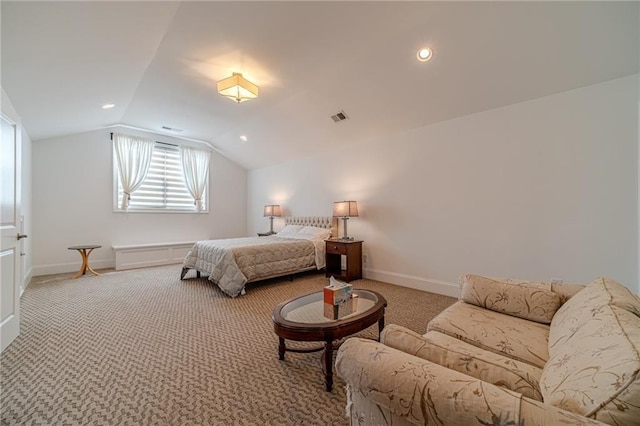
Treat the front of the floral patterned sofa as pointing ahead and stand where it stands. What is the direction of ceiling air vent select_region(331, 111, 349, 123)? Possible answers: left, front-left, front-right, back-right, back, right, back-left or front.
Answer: front-right

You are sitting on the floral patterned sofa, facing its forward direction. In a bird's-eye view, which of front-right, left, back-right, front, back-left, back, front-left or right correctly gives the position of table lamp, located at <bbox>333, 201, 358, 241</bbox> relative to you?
front-right

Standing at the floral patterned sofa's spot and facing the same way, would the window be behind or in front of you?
in front

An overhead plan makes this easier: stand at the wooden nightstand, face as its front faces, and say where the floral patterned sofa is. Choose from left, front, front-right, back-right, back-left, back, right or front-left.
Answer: front-left

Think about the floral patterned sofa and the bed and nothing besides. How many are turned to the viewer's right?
0

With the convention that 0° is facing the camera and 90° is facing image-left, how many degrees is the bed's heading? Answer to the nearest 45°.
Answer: approximately 45°

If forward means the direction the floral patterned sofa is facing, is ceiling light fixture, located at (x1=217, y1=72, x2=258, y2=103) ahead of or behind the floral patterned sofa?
ahead

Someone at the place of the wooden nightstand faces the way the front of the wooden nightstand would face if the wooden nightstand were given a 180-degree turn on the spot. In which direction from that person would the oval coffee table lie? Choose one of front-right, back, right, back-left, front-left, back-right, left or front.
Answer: back-right

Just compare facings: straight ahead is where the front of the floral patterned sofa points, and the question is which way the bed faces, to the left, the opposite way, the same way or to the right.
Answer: to the left

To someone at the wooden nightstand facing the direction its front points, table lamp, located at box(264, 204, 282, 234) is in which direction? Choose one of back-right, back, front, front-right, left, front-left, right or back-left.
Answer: right

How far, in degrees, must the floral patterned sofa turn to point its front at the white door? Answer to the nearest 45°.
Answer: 0° — it already faces it

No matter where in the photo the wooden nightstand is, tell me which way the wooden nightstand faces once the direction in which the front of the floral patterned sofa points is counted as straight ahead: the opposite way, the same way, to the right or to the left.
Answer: to the left

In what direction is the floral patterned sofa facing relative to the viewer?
to the viewer's left

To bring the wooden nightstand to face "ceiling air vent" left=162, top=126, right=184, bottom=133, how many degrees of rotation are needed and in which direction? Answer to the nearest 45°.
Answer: approximately 45° to its right
